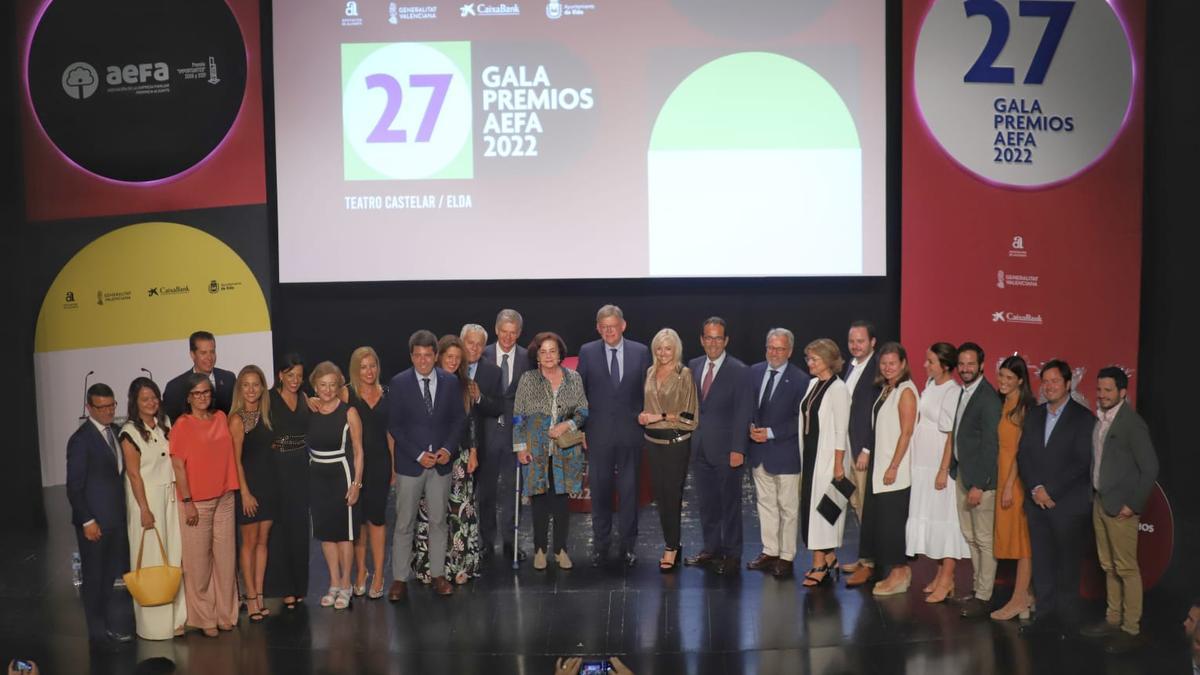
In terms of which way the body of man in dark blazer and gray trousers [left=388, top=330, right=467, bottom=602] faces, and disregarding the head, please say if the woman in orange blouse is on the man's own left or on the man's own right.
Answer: on the man's own right

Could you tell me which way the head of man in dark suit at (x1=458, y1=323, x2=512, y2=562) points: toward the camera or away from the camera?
toward the camera

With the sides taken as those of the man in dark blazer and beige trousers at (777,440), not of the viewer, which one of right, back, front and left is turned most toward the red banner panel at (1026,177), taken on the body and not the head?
back

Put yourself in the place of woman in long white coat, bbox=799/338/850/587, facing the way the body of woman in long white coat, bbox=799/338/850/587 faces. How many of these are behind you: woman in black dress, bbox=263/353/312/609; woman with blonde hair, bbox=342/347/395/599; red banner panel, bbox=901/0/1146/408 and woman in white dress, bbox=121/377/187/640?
1

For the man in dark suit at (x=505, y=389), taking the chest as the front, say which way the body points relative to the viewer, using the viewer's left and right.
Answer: facing the viewer

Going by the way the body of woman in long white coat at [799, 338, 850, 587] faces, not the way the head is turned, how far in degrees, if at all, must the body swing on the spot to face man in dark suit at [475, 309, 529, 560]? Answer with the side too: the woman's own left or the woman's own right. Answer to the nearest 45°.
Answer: approximately 45° to the woman's own right

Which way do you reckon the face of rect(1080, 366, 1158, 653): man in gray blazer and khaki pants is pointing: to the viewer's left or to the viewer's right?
to the viewer's left

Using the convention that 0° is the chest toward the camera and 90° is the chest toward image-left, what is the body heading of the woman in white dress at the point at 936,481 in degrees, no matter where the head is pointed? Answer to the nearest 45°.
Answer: approximately 45°

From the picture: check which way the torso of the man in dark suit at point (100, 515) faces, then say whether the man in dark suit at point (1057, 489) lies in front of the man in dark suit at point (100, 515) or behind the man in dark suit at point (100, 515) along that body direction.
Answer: in front

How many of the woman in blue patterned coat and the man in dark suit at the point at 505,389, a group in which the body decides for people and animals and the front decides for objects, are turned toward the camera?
2

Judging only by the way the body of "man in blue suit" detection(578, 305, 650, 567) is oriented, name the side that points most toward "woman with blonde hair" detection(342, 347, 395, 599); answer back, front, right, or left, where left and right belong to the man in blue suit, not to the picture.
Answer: right

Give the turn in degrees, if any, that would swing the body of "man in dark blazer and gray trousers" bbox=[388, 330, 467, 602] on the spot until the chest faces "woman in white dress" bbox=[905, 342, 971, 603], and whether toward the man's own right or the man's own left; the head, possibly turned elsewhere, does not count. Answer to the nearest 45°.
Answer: approximately 90° to the man's own left

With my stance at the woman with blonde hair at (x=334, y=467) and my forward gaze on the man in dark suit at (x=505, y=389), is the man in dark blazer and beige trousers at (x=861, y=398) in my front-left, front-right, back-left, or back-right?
front-right
